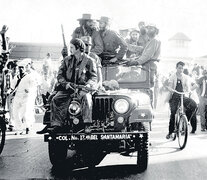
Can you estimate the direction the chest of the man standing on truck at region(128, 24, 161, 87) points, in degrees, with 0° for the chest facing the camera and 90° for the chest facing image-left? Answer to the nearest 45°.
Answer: approximately 90°

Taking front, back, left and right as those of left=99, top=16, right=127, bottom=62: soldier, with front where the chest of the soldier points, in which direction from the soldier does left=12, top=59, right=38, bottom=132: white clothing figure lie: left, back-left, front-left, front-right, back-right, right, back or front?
right

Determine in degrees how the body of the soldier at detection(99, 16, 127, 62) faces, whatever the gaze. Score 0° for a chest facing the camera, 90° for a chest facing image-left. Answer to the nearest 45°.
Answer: approximately 45°

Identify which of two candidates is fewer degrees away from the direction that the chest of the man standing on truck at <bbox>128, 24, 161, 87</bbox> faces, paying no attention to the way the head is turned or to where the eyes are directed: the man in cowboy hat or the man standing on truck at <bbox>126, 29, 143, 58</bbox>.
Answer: the man in cowboy hat
